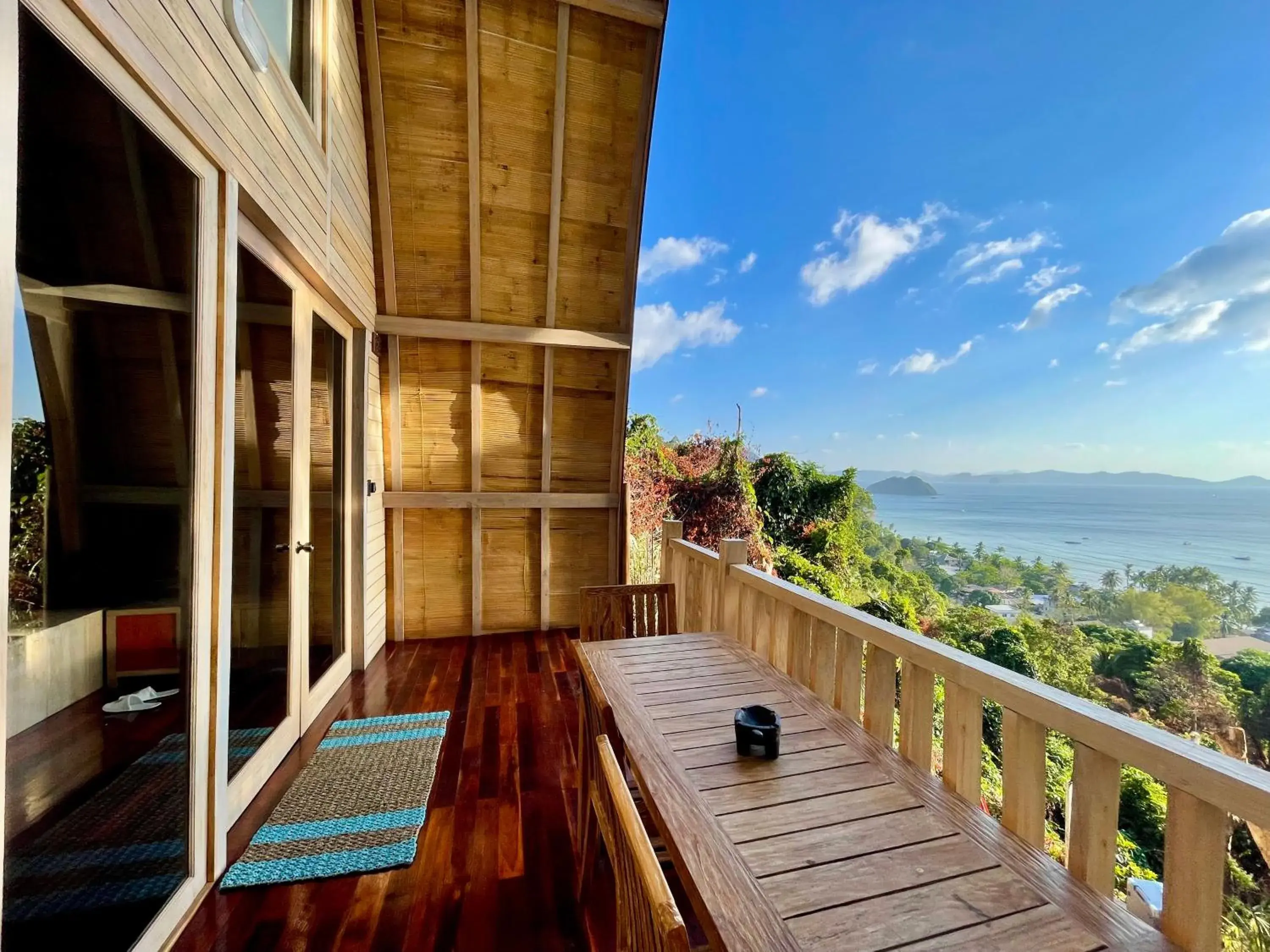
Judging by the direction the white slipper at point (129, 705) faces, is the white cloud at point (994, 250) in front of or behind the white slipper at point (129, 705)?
behind

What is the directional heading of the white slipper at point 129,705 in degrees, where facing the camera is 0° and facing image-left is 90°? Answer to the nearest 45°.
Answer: approximately 90°

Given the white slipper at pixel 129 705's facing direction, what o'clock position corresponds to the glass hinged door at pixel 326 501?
The glass hinged door is roughly at 4 o'clock from the white slipper.

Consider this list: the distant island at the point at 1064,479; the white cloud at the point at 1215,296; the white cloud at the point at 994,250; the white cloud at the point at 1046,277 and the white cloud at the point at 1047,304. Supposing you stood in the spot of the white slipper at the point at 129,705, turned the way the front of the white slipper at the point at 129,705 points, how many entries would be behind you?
5

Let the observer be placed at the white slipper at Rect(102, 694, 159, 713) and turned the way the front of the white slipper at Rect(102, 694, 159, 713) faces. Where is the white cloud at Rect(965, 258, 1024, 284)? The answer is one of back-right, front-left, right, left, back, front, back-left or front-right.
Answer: back

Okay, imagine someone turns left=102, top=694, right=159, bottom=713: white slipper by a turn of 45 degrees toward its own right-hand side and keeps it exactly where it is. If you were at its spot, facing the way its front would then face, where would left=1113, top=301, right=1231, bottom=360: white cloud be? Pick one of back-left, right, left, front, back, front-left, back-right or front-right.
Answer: back-right

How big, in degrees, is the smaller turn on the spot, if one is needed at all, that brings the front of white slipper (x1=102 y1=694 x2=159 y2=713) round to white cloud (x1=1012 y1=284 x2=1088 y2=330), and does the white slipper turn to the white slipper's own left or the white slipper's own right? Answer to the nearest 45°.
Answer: approximately 180°

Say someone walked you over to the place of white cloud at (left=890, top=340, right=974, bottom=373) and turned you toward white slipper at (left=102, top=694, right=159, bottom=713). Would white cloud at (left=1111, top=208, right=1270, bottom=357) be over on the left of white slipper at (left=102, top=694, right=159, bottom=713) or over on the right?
left

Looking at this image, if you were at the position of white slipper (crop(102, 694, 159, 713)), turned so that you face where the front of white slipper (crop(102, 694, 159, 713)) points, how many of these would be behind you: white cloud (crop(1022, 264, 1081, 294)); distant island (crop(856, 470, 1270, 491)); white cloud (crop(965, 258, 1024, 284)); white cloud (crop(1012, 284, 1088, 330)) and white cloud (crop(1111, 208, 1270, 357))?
5

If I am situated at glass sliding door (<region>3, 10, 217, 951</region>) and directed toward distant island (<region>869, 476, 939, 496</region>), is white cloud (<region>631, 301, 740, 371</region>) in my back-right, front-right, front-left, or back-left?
front-left

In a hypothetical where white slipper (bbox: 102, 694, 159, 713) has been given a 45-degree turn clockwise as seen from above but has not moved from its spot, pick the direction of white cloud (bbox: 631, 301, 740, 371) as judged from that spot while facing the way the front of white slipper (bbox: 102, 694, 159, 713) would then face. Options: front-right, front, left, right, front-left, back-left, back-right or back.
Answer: right
